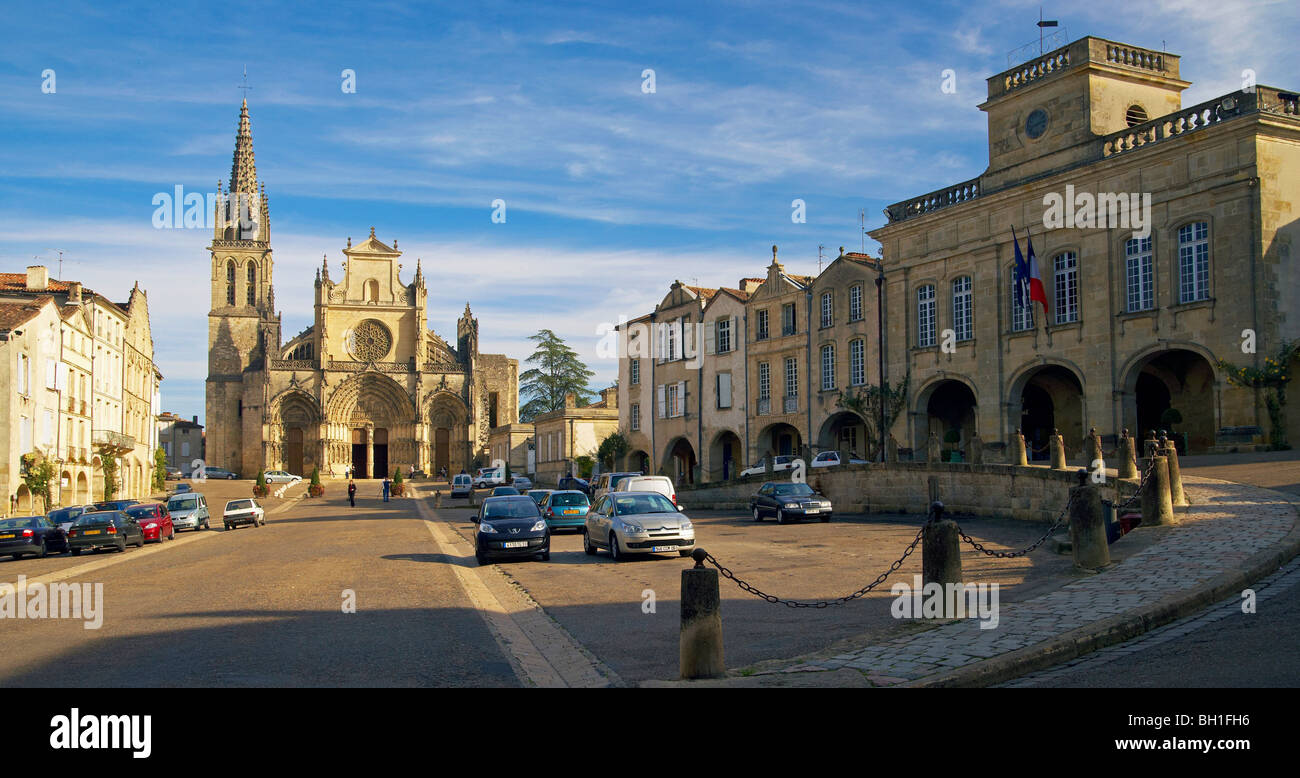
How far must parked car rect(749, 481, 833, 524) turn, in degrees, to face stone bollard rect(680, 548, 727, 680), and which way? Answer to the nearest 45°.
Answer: approximately 45° to its right

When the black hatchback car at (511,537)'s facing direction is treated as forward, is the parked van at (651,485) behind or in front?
behind

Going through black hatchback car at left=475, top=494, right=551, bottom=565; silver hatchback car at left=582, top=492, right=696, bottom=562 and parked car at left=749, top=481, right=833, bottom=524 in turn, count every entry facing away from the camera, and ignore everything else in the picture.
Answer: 0

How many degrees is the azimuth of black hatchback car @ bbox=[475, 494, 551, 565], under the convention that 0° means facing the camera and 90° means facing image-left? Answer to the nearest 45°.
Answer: approximately 0°

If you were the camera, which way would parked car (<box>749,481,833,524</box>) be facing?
facing the viewer and to the right of the viewer

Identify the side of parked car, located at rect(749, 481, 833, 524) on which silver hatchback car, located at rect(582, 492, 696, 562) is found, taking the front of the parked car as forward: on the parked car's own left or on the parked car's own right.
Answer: on the parked car's own right

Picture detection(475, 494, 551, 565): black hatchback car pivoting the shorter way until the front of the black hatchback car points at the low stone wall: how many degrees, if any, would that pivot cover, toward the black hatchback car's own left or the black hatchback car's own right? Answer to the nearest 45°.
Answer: approximately 135° to the black hatchback car's own left

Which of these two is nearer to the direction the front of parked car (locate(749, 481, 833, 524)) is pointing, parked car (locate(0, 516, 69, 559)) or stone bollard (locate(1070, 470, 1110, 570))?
the stone bollard

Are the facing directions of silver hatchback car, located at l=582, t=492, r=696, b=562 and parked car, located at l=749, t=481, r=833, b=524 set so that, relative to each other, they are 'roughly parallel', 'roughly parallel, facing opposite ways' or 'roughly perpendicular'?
roughly parallel

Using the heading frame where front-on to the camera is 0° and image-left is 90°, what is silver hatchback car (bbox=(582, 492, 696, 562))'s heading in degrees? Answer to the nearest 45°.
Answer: approximately 315°
